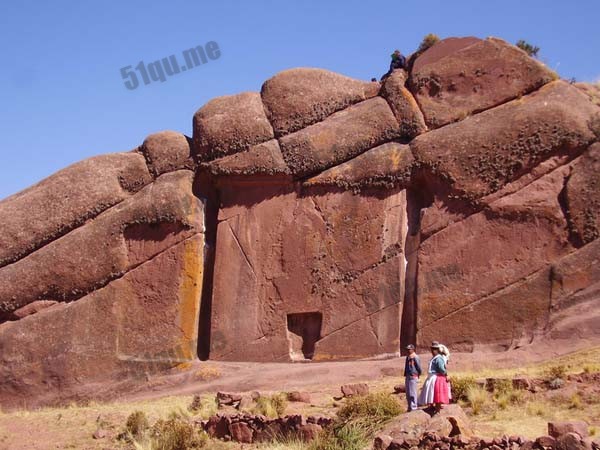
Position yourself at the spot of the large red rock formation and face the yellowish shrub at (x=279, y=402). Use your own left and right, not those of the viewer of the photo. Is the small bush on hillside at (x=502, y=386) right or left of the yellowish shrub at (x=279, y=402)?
left

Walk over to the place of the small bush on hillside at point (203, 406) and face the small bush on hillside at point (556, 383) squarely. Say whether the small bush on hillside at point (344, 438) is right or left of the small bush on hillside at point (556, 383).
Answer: right
